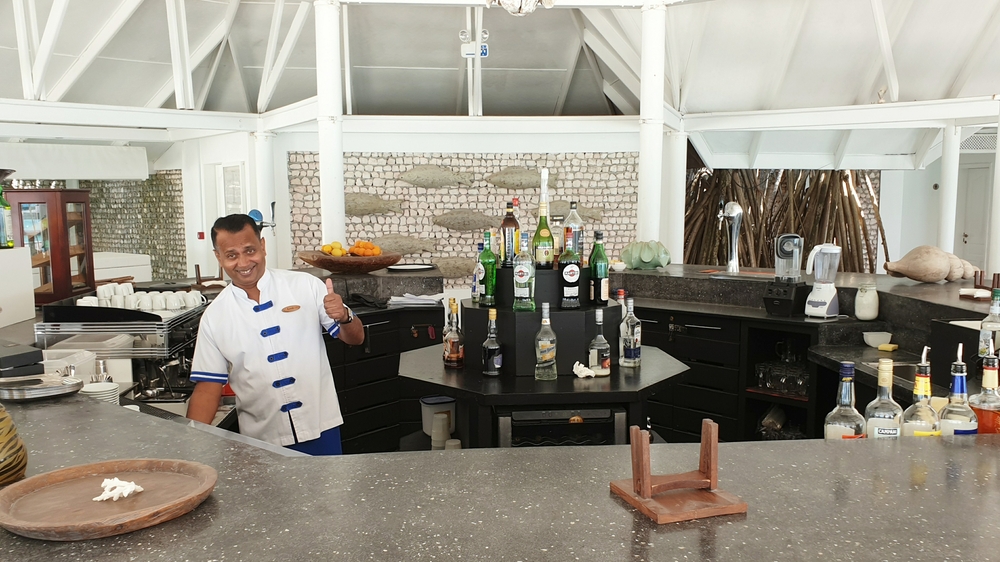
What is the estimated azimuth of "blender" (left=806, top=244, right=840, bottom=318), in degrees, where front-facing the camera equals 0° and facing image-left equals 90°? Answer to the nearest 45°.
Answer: approximately 45°

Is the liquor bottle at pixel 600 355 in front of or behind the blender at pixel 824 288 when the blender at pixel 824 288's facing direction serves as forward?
in front

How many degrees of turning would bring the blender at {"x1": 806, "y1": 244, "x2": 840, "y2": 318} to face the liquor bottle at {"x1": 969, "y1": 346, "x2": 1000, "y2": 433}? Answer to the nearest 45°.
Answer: approximately 45° to its left

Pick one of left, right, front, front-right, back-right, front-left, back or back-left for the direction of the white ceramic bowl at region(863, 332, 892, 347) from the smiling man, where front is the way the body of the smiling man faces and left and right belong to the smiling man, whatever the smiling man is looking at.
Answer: left

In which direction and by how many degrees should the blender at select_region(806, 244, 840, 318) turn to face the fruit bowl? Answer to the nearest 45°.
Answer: approximately 45° to its right

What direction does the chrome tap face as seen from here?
to the viewer's left

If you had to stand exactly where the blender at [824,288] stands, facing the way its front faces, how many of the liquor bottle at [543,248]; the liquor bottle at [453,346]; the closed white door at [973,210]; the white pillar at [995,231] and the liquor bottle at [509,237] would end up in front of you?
3
